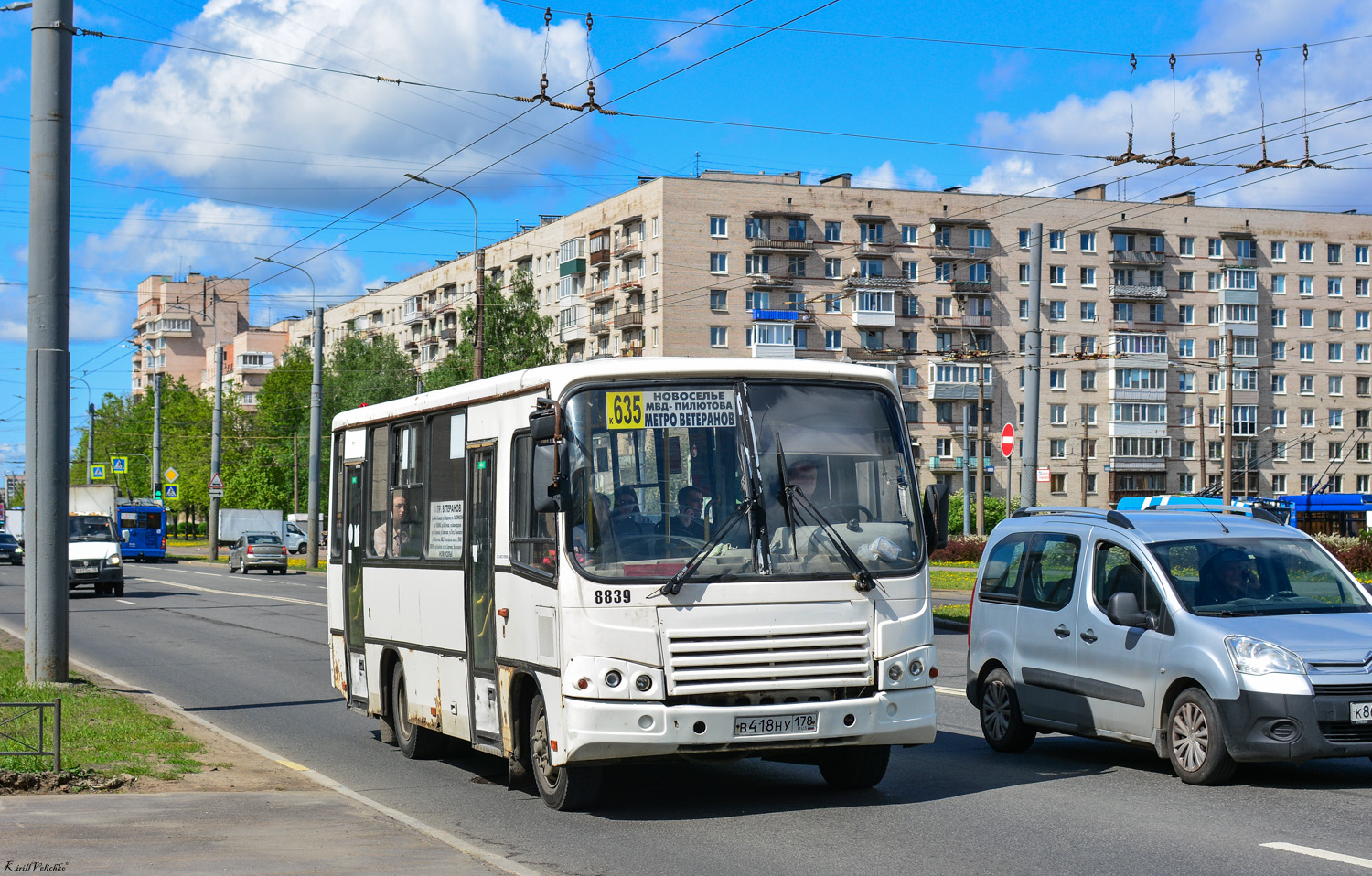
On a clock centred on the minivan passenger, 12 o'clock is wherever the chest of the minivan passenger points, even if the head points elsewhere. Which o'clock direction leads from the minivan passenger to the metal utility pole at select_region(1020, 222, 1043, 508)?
The metal utility pole is roughly at 7 o'clock from the minivan passenger.

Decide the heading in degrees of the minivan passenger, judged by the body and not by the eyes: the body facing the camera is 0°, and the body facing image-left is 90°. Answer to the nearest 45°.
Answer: approximately 315°

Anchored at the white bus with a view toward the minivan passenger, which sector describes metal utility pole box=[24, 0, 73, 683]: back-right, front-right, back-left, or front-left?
back-left
